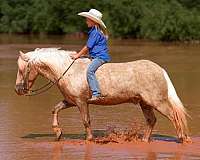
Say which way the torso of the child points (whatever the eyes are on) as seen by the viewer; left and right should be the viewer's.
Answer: facing to the left of the viewer

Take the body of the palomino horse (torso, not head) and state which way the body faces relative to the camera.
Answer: to the viewer's left

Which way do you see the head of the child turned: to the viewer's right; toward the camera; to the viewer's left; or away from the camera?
to the viewer's left
